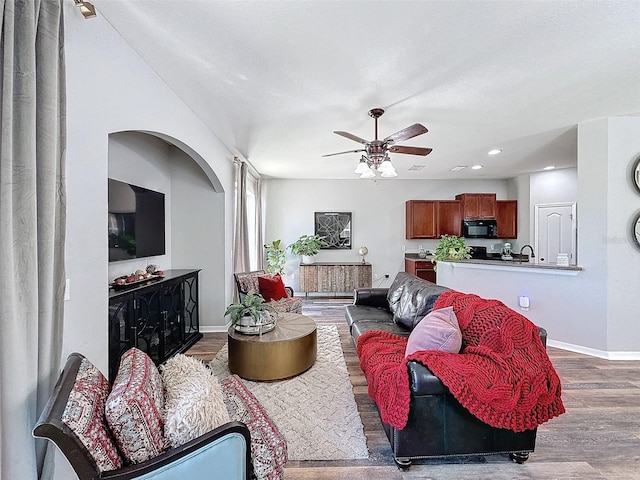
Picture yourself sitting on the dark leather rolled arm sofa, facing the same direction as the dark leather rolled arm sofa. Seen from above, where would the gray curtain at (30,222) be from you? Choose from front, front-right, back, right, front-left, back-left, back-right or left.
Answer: front-left

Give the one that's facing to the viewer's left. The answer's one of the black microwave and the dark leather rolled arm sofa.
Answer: the dark leather rolled arm sofa

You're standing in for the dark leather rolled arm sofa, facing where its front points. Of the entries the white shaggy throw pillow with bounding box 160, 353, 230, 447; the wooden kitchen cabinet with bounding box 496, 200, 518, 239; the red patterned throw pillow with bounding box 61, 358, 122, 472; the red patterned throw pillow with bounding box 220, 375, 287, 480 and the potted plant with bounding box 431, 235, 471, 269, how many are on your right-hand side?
2

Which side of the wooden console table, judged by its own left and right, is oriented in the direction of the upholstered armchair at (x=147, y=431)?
front

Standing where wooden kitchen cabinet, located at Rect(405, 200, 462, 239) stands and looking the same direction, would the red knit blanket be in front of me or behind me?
in front

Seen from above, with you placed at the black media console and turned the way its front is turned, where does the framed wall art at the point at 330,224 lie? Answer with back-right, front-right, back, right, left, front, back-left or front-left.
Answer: left

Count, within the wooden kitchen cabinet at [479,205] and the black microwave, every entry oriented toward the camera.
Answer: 2

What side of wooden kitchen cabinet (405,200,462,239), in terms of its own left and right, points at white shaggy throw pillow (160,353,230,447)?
front

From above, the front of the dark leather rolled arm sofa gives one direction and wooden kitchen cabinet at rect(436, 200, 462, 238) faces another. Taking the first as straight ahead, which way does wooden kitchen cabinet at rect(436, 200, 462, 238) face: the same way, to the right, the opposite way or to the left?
to the left

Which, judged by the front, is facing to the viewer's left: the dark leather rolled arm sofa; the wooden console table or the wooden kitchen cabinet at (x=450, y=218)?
the dark leather rolled arm sofa

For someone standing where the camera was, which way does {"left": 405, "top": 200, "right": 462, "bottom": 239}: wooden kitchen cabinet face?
facing the viewer

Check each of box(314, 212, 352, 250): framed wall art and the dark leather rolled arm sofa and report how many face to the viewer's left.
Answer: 1

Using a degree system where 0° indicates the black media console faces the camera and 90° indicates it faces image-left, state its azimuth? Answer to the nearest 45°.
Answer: approximately 315°

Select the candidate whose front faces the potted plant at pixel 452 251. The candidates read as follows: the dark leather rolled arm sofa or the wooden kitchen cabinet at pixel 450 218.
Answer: the wooden kitchen cabinet

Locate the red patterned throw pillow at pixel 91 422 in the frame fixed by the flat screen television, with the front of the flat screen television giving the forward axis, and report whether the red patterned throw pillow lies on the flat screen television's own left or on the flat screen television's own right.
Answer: on the flat screen television's own right
